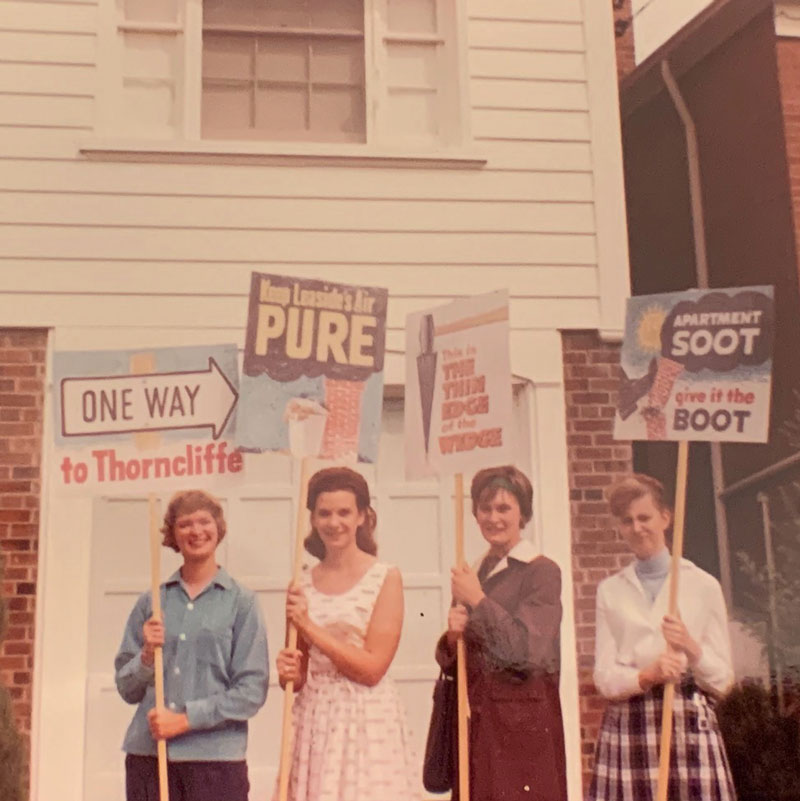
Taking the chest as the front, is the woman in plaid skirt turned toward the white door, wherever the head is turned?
no

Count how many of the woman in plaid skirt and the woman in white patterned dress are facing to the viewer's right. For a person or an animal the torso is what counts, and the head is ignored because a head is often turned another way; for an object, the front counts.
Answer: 0

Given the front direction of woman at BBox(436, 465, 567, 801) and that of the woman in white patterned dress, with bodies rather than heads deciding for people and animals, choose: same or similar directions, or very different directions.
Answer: same or similar directions

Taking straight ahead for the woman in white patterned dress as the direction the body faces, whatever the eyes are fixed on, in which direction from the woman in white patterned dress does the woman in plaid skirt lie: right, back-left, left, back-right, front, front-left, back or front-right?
back-left

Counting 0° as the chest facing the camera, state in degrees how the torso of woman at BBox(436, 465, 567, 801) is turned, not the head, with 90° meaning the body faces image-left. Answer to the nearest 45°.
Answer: approximately 45°

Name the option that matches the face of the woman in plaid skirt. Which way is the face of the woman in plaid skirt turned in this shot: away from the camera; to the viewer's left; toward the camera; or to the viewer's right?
toward the camera

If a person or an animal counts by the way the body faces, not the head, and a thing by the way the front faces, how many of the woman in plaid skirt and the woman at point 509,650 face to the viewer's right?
0

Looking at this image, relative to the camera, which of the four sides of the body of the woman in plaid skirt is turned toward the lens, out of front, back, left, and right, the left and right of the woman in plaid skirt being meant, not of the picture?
front

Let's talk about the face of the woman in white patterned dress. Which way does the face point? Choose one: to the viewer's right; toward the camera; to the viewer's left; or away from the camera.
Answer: toward the camera

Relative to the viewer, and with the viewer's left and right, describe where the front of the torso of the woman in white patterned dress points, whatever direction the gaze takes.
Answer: facing the viewer and to the left of the viewer

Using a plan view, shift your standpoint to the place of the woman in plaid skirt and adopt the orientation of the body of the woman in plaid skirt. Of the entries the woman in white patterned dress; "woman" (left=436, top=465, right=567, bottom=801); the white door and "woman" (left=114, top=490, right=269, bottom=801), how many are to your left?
0

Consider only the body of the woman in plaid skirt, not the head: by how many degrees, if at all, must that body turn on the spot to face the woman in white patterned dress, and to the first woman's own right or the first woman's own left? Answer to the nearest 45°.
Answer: approximately 90° to the first woman's own right

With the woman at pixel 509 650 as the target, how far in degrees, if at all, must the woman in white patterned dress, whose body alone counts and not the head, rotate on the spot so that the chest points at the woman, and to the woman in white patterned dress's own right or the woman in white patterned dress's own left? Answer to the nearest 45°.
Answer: approximately 135° to the woman in white patterned dress's own left

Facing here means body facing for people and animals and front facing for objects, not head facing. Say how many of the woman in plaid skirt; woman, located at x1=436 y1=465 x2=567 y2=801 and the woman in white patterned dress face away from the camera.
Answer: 0
